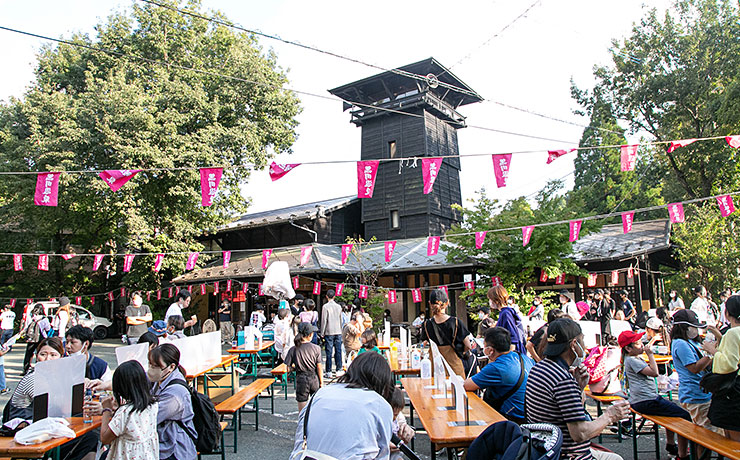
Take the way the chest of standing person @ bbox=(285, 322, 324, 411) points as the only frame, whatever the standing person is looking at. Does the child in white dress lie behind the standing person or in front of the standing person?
behind

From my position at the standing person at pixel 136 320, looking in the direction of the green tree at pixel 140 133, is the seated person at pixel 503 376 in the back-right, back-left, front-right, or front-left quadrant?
back-right

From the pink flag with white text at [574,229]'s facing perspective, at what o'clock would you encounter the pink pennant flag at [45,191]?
The pink pennant flag is roughly at 2 o'clock from the pink flag with white text.

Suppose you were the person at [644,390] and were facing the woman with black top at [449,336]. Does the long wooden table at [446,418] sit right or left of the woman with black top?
left
